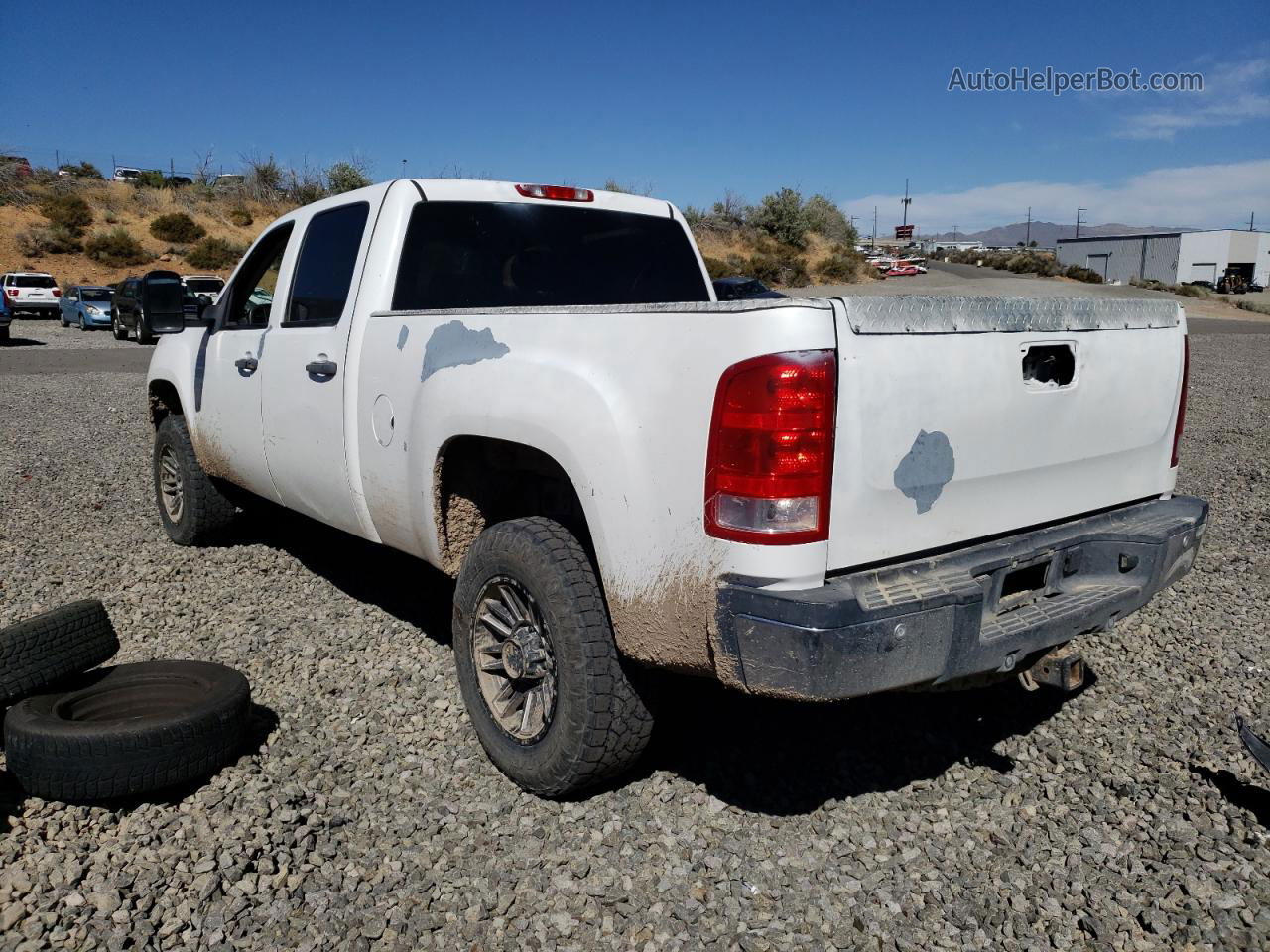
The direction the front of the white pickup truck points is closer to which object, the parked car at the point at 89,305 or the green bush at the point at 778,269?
the parked car

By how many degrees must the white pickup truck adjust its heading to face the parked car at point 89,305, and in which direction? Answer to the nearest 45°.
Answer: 0° — it already faces it

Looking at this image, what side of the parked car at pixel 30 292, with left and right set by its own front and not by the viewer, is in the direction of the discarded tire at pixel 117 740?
back

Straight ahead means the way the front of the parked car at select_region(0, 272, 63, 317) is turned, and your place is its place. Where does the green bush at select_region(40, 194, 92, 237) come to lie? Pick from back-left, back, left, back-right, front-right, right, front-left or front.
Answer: front

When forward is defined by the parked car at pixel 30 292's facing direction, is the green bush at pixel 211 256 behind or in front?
in front

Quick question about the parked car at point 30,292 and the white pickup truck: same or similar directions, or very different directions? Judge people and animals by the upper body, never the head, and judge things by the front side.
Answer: same or similar directions

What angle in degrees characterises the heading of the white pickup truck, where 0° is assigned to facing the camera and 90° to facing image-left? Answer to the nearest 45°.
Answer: approximately 135°

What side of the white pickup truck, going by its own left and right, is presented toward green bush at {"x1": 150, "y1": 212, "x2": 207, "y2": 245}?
front

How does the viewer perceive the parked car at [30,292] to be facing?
facing away from the viewer

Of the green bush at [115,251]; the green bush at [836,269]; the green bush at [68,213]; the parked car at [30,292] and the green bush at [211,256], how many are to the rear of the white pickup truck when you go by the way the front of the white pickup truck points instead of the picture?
0

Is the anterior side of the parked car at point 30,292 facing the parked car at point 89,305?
no

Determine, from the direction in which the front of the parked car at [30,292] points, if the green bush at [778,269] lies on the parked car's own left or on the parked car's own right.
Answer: on the parked car's own right

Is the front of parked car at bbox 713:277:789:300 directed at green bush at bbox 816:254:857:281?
no

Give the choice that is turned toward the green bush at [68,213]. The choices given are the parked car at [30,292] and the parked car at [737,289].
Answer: the parked car at [30,292]
